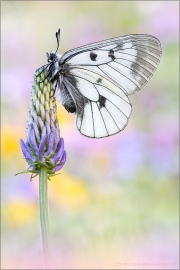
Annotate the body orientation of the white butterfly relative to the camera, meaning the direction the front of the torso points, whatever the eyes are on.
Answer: to the viewer's left
